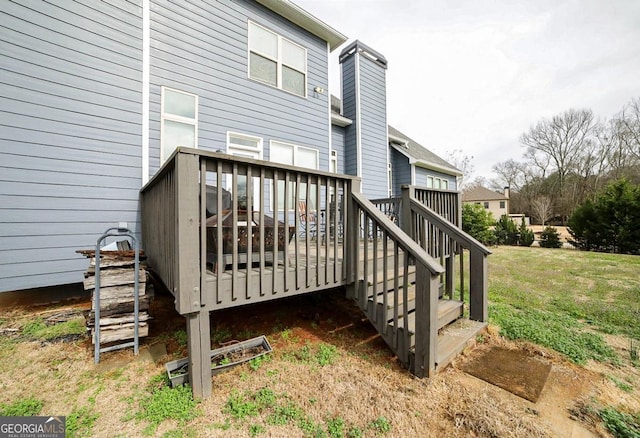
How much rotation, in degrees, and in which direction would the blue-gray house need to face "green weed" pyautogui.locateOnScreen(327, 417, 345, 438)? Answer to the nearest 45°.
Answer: approximately 180°

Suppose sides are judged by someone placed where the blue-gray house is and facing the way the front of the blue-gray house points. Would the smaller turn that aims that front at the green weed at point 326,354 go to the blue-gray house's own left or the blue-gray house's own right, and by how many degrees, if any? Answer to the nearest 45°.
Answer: approximately 180°

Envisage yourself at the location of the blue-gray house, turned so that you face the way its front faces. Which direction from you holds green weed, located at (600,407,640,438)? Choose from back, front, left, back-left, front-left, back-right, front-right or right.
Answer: back

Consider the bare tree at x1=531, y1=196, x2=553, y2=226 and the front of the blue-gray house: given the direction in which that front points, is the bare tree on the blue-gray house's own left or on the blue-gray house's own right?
on the blue-gray house's own right

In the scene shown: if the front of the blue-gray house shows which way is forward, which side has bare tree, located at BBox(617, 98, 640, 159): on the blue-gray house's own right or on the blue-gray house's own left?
on the blue-gray house's own right

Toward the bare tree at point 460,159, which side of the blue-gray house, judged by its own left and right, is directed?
right

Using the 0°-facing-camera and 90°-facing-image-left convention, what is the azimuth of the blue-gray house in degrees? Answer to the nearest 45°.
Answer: approximately 135°

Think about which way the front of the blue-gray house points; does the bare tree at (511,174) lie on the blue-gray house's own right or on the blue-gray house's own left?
on the blue-gray house's own right
